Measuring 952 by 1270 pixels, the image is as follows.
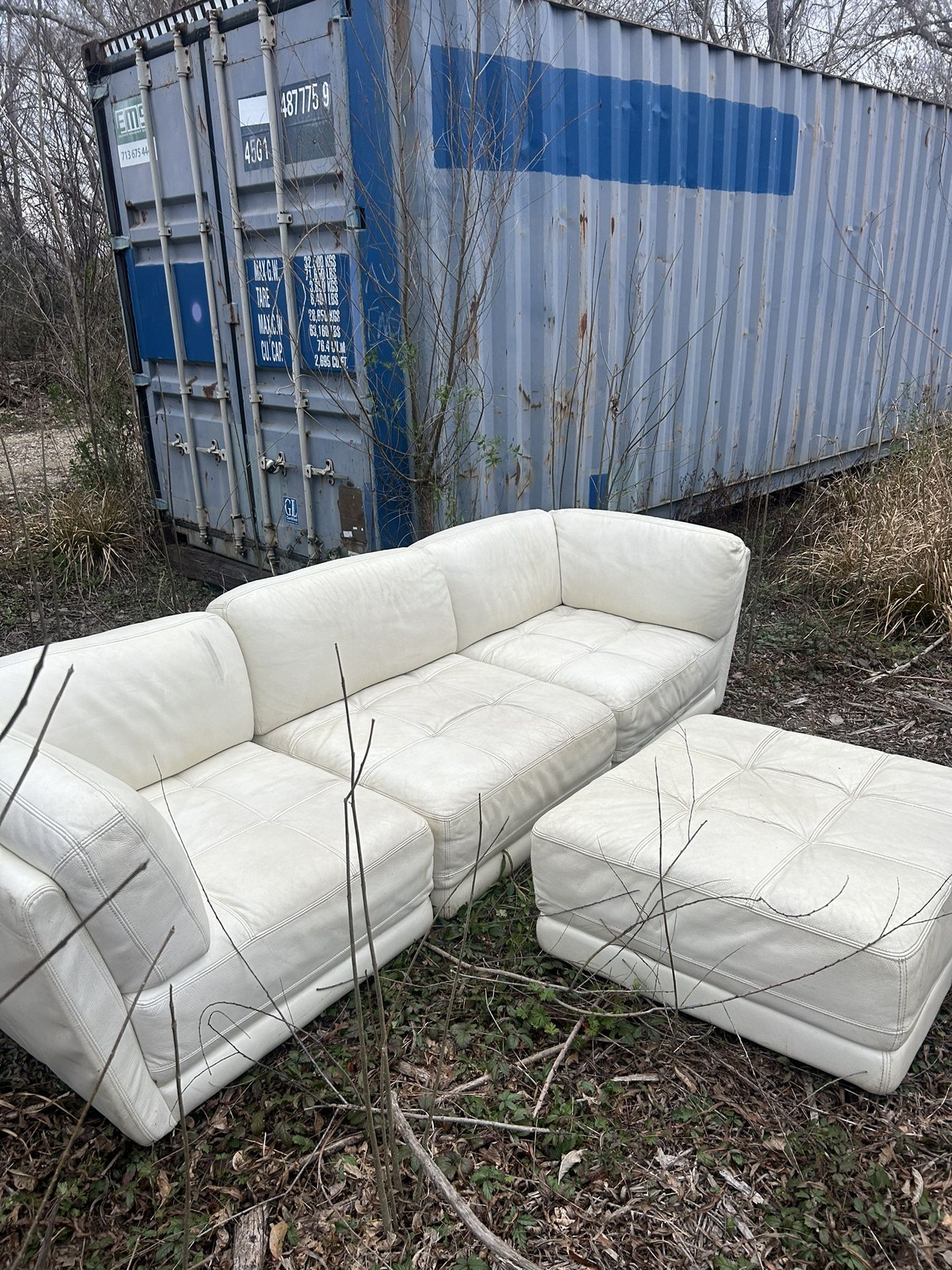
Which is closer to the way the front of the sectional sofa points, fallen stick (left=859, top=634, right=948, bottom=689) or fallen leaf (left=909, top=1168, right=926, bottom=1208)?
the fallen leaf

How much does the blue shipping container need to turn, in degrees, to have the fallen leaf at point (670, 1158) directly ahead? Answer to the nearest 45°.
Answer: approximately 45° to its left

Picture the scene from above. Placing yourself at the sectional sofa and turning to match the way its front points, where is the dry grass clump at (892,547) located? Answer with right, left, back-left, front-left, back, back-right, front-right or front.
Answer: left

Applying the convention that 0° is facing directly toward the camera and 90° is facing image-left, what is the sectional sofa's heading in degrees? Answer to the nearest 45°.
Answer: approximately 315°

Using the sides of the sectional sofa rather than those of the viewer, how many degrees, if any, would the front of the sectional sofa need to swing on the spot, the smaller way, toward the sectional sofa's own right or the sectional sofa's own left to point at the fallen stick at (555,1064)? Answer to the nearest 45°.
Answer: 0° — it already faces it

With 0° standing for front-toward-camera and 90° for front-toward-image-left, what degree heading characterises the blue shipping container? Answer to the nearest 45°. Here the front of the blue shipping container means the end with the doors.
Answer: approximately 45°

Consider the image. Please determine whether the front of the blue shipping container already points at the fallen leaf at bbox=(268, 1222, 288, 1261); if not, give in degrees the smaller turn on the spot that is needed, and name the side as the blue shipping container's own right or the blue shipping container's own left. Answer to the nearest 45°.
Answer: approximately 45° to the blue shipping container's own left

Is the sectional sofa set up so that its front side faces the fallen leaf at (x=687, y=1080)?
yes

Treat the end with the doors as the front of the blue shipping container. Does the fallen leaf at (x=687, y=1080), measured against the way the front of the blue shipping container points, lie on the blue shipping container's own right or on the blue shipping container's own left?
on the blue shipping container's own left

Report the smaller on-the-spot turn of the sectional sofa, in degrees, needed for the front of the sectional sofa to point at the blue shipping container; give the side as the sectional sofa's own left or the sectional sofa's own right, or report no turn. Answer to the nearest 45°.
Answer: approximately 135° to the sectional sofa's own left

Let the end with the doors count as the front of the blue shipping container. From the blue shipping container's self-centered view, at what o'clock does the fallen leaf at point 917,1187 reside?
The fallen leaf is roughly at 10 o'clock from the blue shipping container.

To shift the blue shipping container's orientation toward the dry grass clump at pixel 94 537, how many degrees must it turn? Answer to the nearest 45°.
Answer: approximately 45° to its right

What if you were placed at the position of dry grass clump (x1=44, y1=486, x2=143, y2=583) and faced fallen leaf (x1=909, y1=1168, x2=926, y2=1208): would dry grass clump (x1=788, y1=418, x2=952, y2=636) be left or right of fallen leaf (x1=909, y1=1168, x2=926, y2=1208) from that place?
left

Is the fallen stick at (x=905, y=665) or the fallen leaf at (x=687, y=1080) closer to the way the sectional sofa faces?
the fallen leaf
